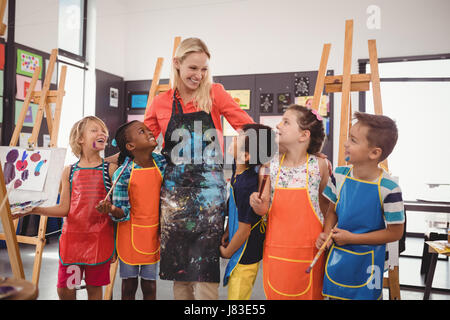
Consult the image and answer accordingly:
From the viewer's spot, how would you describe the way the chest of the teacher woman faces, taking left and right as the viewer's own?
facing the viewer

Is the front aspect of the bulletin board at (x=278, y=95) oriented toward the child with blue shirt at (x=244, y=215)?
yes

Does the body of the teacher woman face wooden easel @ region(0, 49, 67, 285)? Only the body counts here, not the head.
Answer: no

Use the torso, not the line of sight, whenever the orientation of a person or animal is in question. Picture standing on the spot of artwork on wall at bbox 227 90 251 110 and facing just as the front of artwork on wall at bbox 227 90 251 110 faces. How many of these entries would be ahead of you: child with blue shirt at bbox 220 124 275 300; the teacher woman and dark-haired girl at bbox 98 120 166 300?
3

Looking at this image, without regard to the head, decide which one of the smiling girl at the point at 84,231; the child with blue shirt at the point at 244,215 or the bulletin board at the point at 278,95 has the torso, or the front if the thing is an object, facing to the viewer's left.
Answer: the child with blue shirt

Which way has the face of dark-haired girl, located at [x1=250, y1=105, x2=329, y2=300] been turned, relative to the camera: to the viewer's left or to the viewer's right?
to the viewer's left

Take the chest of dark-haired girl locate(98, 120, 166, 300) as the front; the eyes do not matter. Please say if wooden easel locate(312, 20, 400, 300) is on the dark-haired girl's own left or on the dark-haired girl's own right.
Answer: on the dark-haired girl's own left

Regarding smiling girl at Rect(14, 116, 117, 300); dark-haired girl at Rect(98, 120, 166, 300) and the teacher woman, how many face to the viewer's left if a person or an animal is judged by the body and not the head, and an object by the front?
0

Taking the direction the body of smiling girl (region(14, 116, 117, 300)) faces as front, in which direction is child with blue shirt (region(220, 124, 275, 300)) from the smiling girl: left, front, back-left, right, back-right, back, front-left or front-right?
front-left

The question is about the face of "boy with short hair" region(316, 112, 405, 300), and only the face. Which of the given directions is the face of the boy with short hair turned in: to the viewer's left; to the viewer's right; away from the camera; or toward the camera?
to the viewer's left

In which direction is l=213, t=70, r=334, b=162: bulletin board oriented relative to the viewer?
toward the camera

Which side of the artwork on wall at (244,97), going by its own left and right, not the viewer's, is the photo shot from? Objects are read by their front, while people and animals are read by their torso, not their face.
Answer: front

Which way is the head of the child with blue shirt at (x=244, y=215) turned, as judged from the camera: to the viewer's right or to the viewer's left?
to the viewer's left

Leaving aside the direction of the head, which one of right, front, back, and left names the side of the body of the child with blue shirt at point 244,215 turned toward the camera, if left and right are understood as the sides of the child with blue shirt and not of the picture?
left

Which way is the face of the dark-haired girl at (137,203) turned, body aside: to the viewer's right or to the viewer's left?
to the viewer's right

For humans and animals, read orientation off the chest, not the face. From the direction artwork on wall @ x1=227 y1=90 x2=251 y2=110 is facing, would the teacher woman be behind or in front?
in front

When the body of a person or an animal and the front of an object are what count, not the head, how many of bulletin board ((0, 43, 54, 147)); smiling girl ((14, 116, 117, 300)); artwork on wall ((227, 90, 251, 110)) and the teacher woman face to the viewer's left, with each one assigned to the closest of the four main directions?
0

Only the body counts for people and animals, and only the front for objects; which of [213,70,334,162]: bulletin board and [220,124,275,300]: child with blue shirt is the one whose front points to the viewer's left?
the child with blue shirt

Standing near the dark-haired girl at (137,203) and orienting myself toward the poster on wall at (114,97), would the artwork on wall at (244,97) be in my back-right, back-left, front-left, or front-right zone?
front-right

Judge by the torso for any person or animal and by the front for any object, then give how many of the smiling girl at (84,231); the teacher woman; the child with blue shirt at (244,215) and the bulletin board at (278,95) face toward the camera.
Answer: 3
